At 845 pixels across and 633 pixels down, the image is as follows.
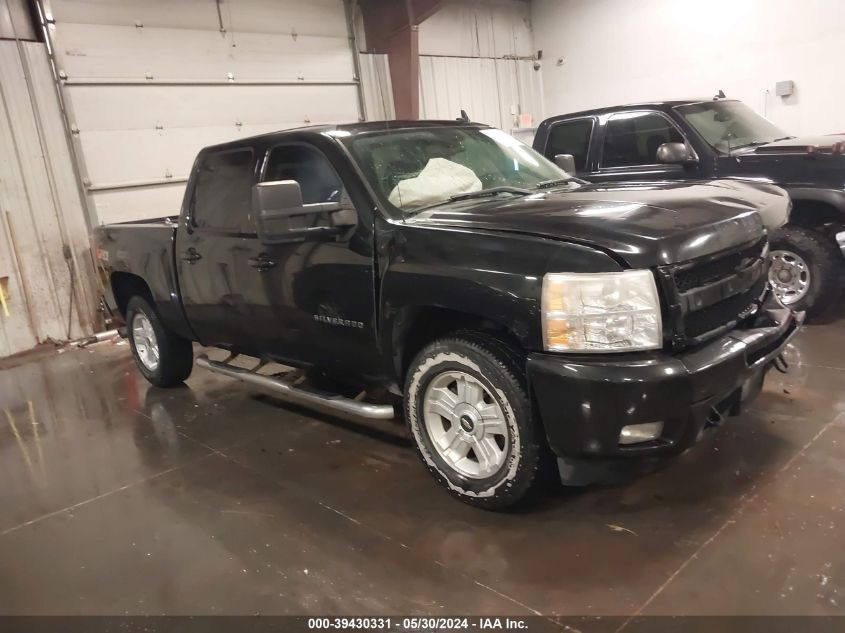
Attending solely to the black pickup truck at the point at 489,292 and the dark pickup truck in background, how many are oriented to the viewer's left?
0

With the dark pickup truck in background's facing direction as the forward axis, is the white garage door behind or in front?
behind

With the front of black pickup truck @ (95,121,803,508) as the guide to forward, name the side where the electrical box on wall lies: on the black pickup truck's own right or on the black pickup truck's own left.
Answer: on the black pickup truck's own left

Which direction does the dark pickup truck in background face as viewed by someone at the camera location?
facing the viewer and to the right of the viewer

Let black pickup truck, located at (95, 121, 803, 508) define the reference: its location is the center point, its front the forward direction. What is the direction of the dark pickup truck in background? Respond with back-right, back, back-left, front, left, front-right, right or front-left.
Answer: left

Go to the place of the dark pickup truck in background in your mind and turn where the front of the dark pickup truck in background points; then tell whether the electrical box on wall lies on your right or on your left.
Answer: on your left

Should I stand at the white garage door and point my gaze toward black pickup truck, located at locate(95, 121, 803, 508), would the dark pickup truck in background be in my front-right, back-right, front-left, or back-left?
front-left

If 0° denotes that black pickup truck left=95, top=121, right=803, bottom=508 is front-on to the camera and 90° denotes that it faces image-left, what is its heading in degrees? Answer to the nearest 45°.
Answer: approximately 315°
